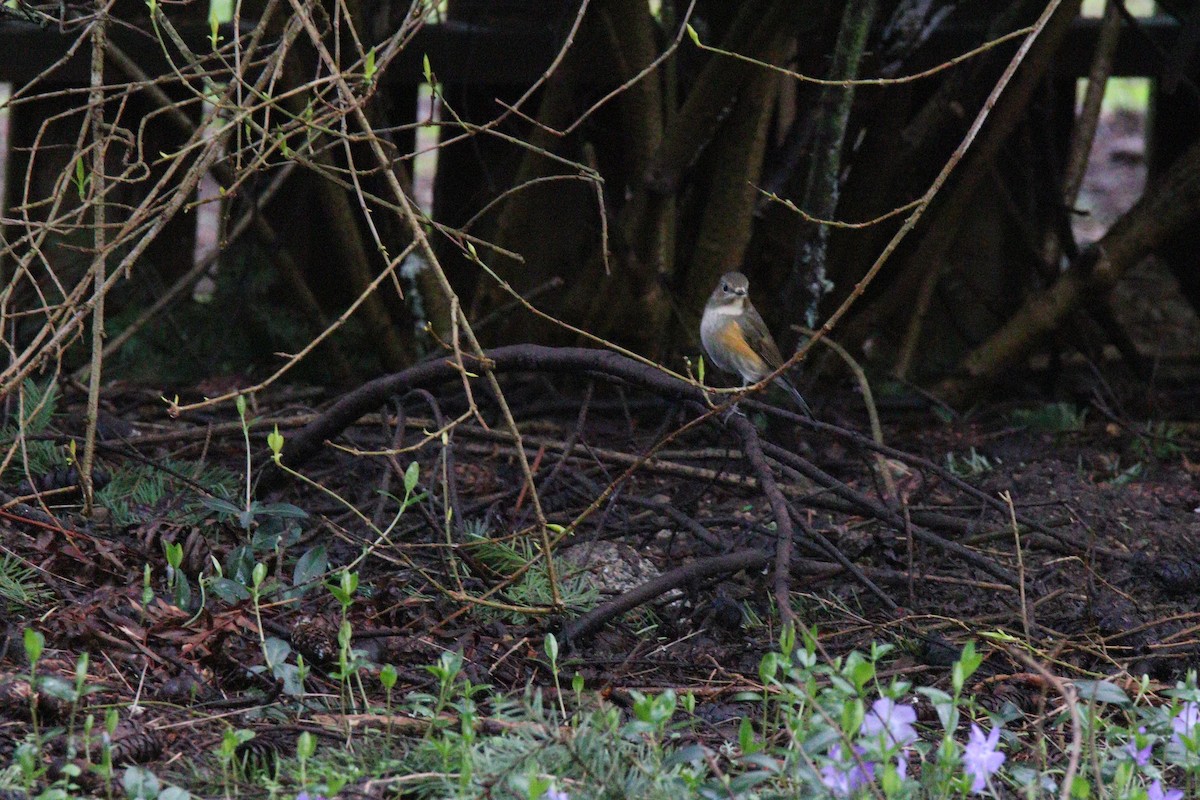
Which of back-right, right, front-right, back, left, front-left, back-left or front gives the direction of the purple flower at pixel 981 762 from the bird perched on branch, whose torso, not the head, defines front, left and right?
front-left

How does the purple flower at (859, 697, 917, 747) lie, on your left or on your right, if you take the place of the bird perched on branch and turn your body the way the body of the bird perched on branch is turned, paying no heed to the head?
on your left

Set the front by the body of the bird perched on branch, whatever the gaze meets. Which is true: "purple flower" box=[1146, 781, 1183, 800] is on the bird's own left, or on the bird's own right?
on the bird's own left

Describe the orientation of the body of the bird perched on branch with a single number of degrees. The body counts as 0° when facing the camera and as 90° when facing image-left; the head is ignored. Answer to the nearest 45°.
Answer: approximately 45°

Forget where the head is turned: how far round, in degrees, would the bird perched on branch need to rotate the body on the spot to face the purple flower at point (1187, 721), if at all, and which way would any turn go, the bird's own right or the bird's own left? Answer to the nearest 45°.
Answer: approximately 45° to the bird's own left

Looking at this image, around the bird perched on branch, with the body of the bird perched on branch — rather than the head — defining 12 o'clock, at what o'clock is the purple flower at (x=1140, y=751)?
The purple flower is roughly at 10 o'clock from the bird perched on branch.

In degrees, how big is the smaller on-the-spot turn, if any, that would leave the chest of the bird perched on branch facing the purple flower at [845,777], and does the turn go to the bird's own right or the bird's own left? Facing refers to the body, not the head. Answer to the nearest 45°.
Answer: approximately 45° to the bird's own left
